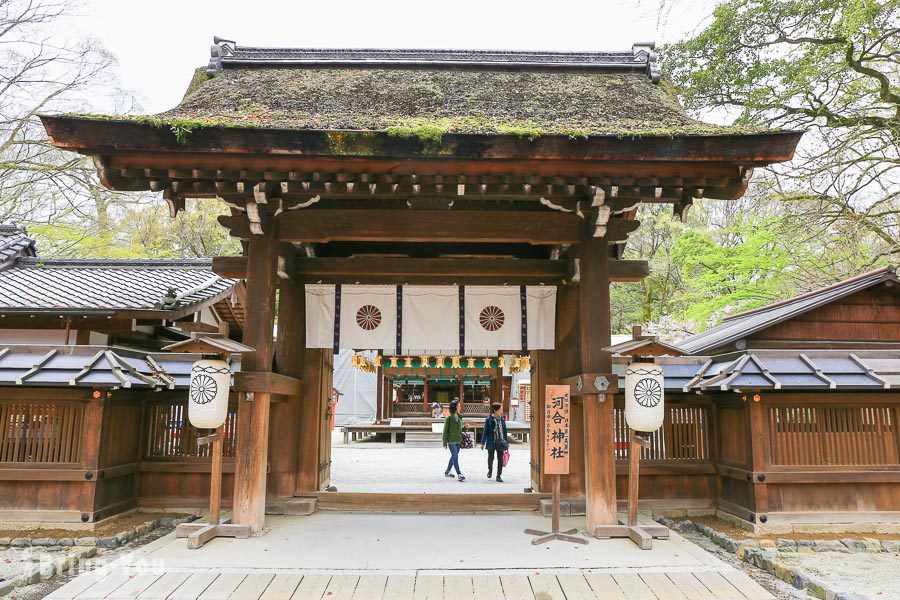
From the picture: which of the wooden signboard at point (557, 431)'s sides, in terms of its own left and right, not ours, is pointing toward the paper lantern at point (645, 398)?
left

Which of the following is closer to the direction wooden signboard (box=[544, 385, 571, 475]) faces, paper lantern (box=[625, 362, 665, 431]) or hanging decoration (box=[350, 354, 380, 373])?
the paper lantern

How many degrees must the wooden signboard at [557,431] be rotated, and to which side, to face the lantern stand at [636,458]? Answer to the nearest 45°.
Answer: approximately 90° to its left

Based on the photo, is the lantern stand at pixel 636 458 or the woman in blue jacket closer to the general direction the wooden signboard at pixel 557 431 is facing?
the lantern stand

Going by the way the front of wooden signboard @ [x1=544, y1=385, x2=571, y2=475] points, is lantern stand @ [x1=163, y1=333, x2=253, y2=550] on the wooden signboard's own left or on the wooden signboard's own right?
on the wooden signboard's own right

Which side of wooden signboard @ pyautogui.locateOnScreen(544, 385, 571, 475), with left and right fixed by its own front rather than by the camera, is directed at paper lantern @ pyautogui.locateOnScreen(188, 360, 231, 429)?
right

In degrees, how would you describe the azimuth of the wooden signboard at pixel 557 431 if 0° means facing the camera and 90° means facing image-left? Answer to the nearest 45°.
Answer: approximately 0°

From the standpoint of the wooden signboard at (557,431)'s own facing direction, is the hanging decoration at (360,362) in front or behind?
behind

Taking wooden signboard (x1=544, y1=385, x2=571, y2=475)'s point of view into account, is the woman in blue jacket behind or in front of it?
behind
